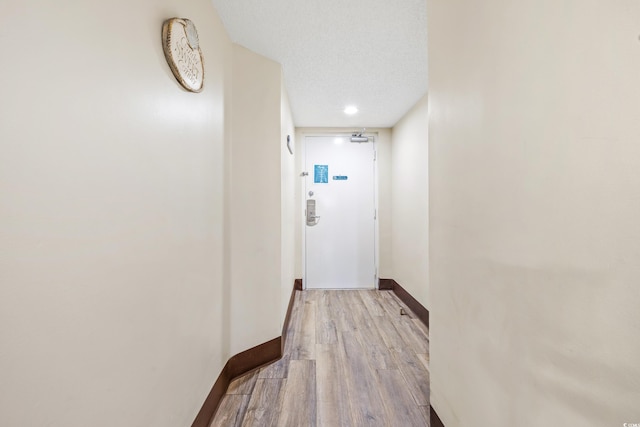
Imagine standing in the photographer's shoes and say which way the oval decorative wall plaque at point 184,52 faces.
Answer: facing the viewer and to the right of the viewer

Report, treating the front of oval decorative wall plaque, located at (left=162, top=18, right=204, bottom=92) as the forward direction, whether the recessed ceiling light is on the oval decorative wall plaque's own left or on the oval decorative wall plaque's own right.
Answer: on the oval decorative wall plaque's own left

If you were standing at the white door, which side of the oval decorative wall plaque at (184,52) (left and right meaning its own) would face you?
left
